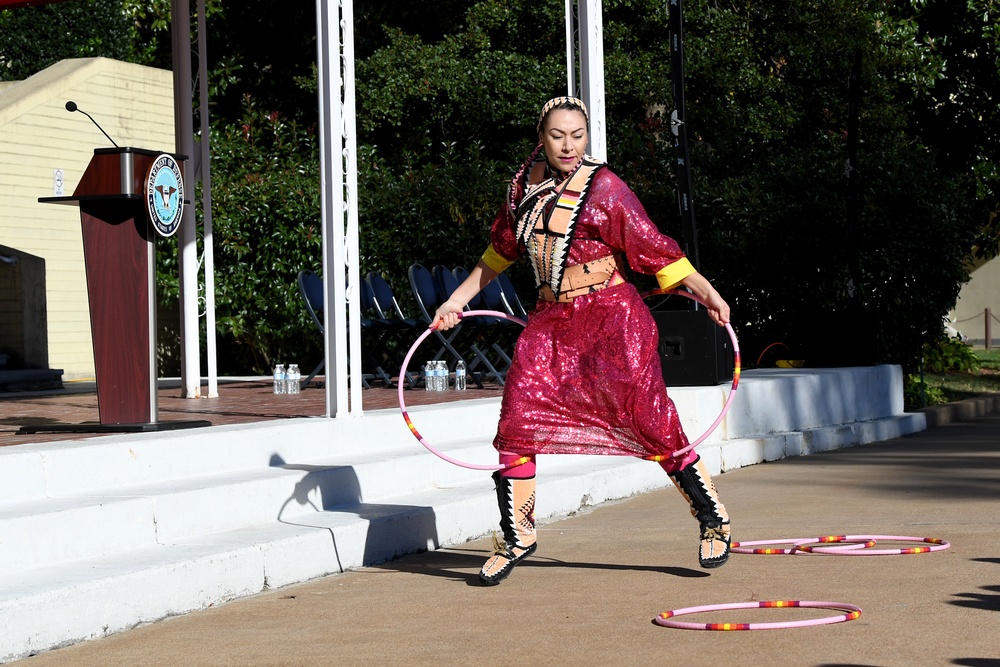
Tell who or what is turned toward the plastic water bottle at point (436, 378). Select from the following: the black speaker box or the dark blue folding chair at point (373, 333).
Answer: the dark blue folding chair

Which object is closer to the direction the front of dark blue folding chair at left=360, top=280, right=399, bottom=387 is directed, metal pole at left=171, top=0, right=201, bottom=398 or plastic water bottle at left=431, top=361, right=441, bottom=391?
the plastic water bottle

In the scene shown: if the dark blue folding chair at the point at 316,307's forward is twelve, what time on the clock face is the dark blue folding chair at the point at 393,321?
the dark blue folding chair at the point at 393,321 is roughly at 9 o'clock from the dark blue folding chair at the point at 316,307.

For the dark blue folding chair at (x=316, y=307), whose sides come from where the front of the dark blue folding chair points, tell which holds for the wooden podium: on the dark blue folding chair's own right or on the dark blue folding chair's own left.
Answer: on the dark blue folding chair's own right
